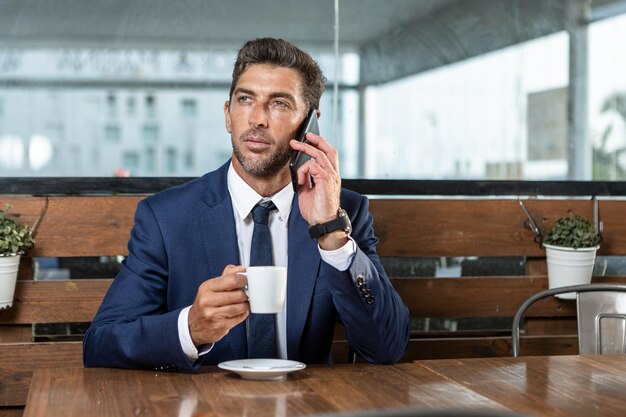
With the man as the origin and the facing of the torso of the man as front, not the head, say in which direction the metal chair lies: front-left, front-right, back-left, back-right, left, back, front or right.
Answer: left

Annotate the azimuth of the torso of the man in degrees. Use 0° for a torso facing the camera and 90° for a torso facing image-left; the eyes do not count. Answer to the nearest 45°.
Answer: approximately 0°

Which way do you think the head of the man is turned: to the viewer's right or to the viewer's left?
to the viewer's left

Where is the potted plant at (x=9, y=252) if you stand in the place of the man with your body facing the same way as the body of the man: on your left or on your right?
on your right

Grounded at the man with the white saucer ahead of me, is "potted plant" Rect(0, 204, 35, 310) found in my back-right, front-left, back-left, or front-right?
back-right

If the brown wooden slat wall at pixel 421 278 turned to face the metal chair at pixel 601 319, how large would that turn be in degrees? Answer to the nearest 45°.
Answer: approximately 45° to its left
